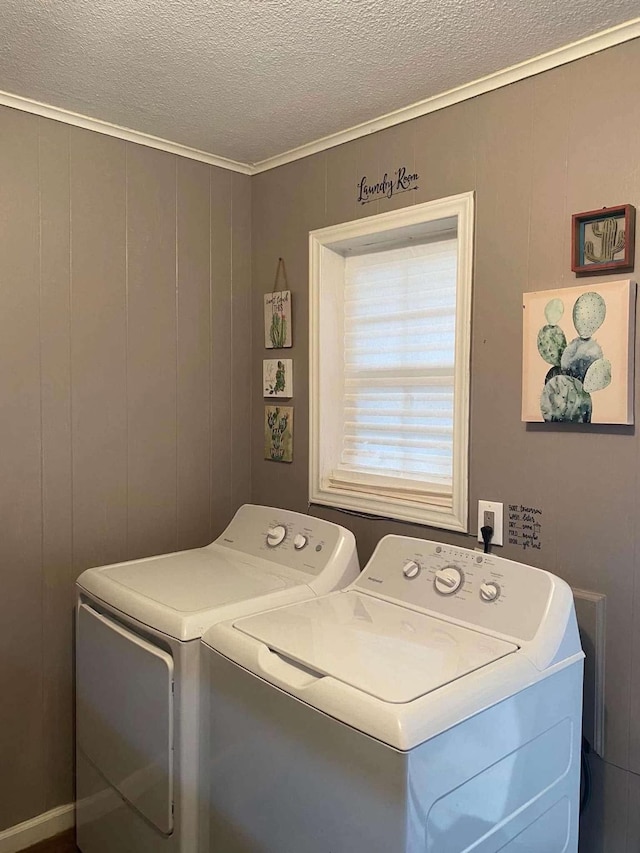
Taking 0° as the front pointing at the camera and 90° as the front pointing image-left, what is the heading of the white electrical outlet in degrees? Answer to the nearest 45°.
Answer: approximately 45°

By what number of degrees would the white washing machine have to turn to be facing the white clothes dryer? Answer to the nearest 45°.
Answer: approximately 90° to its right

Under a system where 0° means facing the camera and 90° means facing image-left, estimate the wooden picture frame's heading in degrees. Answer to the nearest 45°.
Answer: approximately 45°
